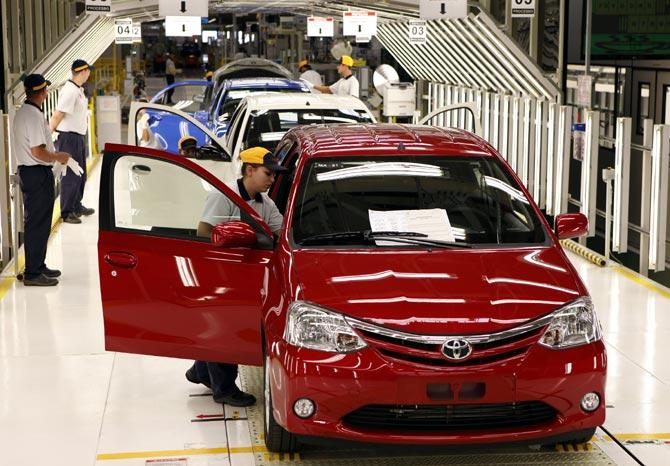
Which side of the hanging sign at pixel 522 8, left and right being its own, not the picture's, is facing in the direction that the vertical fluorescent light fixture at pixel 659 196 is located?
front

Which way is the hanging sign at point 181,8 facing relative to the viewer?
toward the camera

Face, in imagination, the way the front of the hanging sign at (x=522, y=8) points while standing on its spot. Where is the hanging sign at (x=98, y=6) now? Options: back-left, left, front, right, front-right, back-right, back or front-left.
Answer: right

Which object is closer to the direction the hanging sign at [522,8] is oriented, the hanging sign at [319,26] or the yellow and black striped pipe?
the yellow and black striped pipe

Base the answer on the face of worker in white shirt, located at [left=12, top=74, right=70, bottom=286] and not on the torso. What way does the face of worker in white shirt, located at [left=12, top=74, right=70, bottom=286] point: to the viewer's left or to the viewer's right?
to the viewer's right

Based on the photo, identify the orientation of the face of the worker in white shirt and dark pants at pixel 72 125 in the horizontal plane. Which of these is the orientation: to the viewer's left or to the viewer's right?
to the viewer's right

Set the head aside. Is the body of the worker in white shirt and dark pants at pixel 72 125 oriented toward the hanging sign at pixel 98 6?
no

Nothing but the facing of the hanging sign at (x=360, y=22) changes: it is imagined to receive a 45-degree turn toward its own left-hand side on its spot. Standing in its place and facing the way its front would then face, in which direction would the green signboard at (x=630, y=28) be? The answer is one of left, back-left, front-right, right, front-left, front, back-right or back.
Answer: front

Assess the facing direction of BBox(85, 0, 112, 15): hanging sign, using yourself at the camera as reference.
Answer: facing the viewer

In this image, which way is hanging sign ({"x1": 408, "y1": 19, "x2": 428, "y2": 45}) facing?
toward the camera

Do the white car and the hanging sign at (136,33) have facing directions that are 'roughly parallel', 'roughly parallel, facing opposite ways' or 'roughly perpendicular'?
roughly parallel

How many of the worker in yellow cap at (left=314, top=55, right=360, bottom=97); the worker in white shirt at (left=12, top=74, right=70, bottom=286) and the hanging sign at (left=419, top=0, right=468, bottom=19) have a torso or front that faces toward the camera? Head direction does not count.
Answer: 1

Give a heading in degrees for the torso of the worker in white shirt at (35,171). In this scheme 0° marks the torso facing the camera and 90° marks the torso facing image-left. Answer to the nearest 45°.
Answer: approximately 270°

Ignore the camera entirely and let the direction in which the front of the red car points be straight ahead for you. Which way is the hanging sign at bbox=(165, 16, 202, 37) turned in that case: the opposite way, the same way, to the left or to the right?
the same way
